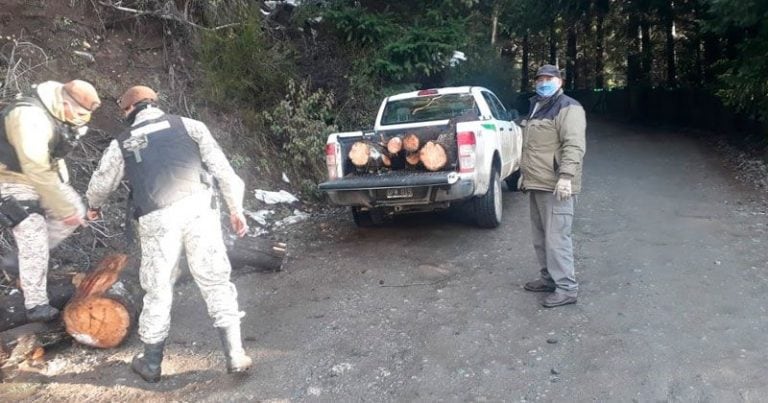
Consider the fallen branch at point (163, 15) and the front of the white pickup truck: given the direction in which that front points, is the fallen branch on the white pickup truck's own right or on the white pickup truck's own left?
on the white pickup truck's own left

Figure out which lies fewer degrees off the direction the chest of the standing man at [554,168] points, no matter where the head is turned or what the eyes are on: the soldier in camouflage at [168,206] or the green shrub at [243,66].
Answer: the soldier in camouflage

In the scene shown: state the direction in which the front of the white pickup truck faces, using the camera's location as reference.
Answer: facing away from the viewer and to the right of the viewer

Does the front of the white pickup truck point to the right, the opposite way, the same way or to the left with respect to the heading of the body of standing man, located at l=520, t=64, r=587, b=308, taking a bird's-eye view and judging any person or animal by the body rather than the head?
the opposite way

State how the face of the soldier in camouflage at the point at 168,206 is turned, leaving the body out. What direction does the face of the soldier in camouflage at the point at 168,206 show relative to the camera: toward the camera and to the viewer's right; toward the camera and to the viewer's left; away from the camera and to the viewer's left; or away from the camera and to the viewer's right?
away from the camera and to the viewer's left

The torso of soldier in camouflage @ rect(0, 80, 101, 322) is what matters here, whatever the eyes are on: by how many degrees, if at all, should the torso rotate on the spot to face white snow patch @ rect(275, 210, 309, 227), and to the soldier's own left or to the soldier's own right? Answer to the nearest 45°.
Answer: approximately 45° to the soldier's own left

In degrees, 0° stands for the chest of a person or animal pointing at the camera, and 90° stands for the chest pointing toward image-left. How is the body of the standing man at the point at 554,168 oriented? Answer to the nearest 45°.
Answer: approximately 45°

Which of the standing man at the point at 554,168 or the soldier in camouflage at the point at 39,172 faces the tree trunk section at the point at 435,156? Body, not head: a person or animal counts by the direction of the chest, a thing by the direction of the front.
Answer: the soldier in camouflage

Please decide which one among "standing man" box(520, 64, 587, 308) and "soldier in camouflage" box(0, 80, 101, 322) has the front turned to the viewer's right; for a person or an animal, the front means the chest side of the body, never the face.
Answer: the soldier in camouflage

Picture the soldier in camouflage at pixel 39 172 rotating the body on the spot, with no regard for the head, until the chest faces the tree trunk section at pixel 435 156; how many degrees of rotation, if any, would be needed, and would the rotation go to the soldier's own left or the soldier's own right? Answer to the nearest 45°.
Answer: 0° — they already face it

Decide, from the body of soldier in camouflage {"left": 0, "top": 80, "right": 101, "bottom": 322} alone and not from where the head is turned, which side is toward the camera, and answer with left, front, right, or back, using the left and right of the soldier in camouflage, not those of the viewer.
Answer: right

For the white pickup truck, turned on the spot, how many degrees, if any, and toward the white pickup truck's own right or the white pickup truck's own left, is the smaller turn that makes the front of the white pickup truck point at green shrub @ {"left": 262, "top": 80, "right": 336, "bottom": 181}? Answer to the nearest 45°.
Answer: approximately 90° to the white pickup truck's own left
